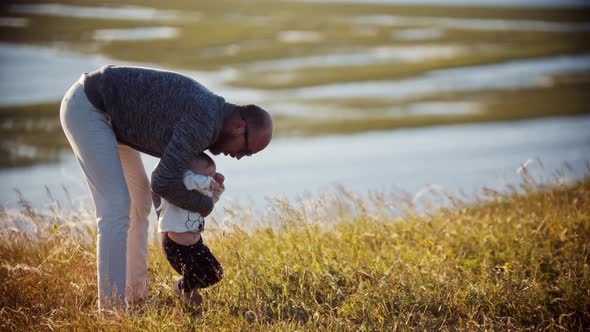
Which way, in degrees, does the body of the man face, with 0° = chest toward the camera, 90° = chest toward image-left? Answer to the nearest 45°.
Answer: approximately 270°
